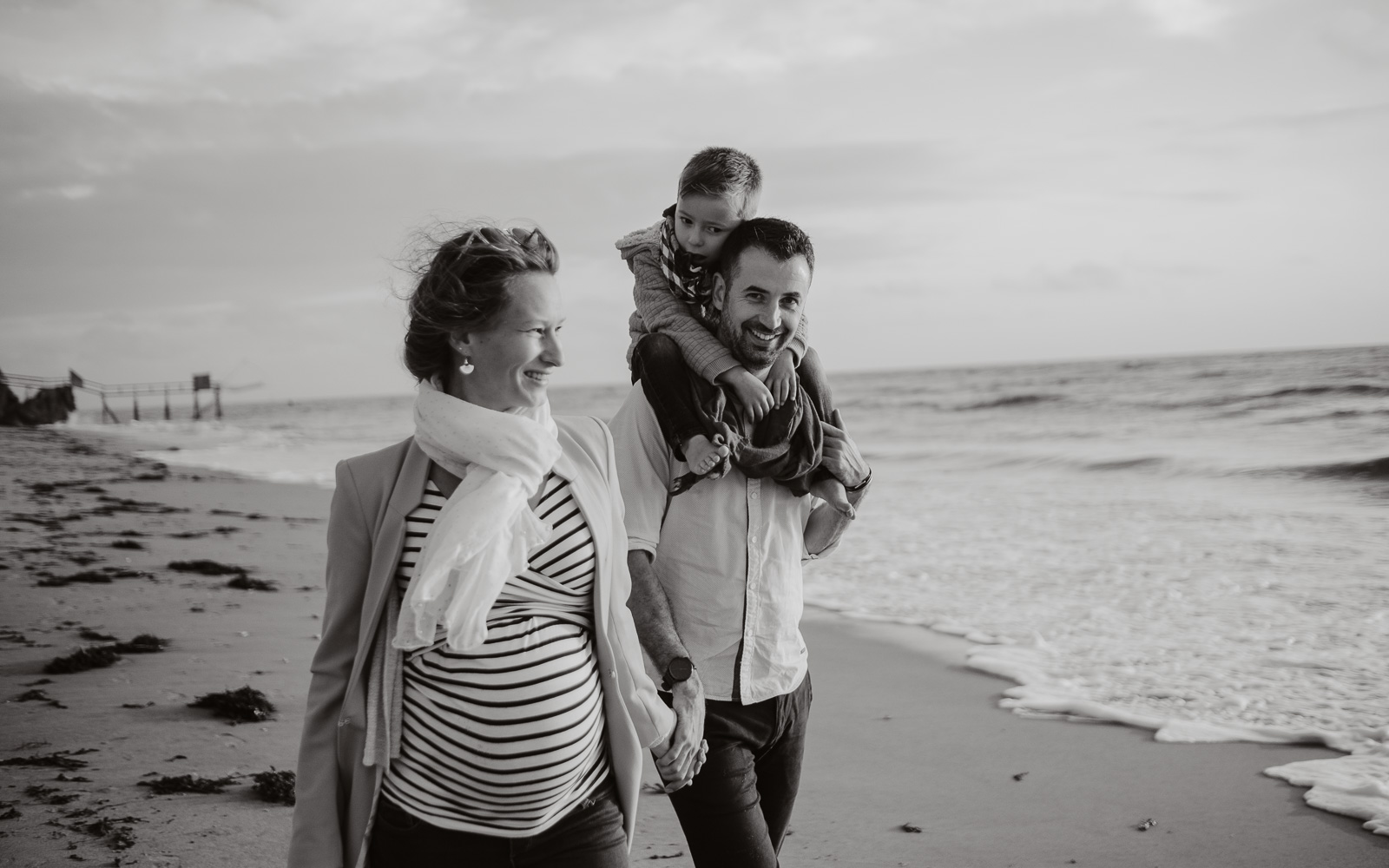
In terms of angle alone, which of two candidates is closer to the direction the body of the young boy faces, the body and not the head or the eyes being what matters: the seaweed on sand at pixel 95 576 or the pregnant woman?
the pregnant woman

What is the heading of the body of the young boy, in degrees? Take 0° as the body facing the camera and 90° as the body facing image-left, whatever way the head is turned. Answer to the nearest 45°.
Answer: approximately 315°

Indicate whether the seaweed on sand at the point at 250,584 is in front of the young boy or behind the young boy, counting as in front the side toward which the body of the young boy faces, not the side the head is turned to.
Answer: behind

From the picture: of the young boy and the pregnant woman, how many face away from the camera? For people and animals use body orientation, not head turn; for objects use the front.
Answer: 0

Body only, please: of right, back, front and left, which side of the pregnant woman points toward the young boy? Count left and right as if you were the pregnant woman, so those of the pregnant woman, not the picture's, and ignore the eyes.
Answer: left

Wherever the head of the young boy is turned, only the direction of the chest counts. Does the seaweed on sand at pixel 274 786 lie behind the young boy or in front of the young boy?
behind

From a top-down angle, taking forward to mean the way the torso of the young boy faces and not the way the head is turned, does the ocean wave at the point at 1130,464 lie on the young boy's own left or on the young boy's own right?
on the young boy's own left

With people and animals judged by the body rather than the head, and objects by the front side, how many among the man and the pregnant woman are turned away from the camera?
0

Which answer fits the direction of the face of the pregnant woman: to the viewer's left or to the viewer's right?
to the viewer's right

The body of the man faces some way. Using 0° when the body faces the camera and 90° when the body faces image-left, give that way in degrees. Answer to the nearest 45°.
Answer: approximately 315°

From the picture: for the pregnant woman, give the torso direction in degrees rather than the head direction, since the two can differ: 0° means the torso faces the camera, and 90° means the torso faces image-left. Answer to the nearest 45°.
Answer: approximately 315°
